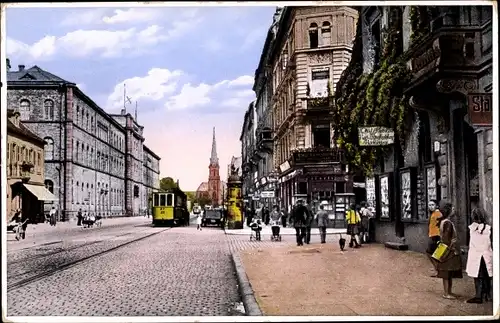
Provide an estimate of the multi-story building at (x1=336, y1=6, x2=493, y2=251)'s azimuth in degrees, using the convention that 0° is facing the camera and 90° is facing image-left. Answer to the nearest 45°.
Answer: approximately 45°

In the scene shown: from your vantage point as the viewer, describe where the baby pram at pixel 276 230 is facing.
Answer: facing the viewer

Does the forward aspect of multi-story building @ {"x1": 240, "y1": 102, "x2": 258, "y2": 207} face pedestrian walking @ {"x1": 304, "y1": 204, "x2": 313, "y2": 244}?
no

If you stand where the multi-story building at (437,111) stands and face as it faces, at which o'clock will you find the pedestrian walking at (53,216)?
The pedestrian walking is roughly at 1 o'clock from the multi-story building.

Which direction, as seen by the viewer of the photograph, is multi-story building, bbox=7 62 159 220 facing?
facing the viewer and to the right of the viewer

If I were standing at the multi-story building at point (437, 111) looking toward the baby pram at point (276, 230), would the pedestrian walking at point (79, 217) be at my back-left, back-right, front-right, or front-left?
front-left

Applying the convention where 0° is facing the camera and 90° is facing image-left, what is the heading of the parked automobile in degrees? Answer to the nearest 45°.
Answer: approximately 45°

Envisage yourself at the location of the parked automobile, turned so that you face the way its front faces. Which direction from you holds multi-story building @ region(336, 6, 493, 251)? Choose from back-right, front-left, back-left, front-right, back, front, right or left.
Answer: front-left

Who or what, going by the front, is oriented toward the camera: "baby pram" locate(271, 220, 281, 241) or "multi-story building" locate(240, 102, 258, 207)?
the baby pram

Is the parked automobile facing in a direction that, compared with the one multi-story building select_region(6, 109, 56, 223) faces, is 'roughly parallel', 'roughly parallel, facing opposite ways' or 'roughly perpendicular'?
roughly perpendicular

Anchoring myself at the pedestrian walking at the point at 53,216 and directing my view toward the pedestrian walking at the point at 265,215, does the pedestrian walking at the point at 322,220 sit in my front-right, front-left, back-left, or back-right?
front-right

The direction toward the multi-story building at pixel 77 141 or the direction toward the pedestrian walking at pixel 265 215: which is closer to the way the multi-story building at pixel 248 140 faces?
the multi-story building

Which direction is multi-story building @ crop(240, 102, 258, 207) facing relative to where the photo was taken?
to the viewer's left
